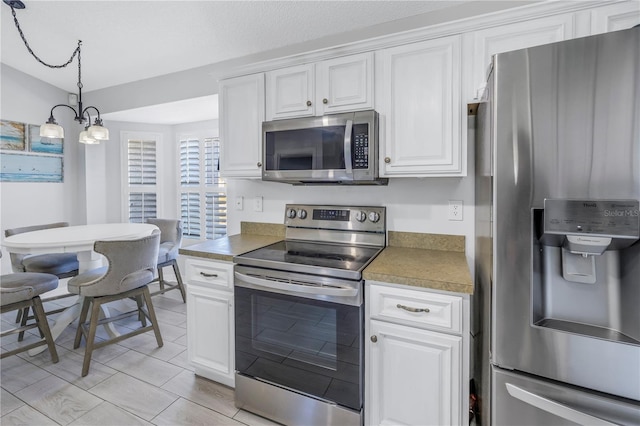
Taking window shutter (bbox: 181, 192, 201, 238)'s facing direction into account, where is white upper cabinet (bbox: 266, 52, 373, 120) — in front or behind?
in front

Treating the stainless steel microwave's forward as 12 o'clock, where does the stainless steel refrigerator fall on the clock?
The stainless steel refrigerator is roughly at 9 o'clock from the stainless steel microwave.

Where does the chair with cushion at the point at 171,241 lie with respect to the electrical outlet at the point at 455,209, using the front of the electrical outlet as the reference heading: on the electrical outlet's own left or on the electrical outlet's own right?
on the electrical outlet's own right

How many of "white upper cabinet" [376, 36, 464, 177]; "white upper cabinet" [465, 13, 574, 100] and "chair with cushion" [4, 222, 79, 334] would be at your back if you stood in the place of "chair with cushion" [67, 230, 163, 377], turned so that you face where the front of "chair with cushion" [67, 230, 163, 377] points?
2

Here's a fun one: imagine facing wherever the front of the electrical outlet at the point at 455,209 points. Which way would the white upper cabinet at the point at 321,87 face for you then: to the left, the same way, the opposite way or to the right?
the same way

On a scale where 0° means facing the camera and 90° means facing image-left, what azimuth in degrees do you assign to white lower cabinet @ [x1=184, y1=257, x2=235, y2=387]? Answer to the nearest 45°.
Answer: approximately 45°

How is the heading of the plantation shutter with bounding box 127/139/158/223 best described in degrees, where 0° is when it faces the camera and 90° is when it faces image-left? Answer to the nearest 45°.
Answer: approximately 0°

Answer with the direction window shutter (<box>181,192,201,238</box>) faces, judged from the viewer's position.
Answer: facing the viewer

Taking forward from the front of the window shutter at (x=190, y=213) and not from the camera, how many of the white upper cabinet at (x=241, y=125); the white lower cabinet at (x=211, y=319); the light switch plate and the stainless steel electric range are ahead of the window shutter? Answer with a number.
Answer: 4

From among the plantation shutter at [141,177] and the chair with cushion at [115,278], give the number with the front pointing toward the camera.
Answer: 1

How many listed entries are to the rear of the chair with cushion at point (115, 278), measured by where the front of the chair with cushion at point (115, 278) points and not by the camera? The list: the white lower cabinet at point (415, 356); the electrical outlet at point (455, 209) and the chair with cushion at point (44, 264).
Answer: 2

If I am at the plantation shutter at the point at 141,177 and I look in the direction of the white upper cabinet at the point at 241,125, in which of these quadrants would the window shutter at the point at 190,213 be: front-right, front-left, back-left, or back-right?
front-left

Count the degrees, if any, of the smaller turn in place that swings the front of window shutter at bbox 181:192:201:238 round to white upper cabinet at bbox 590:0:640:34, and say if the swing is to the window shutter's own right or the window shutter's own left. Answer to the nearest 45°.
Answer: approximately 45° to the window shutter's own left

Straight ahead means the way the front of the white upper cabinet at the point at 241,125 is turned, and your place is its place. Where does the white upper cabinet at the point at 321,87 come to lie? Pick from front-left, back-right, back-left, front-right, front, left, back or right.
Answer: left

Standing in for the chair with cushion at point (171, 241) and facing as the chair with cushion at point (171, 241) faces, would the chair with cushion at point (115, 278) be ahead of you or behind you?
ahead

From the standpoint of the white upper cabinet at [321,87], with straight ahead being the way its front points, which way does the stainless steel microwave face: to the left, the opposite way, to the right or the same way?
the same way

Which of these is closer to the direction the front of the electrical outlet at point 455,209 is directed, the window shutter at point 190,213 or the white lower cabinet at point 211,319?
the white lower cabinet

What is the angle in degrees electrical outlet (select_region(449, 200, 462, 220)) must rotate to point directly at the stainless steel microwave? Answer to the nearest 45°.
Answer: approximately 45° to its right

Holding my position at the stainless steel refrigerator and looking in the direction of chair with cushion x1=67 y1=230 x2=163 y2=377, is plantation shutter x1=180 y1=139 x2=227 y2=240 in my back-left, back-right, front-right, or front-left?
front-right

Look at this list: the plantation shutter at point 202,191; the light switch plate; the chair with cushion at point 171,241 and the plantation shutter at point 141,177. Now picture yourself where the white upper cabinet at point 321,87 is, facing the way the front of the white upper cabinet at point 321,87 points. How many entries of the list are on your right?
4

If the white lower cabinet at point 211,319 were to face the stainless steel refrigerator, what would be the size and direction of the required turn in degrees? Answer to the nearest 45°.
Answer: approximately 90° to its left
